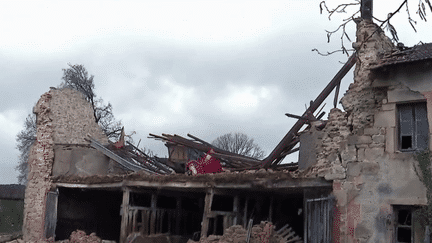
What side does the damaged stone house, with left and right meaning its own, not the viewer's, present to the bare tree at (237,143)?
back

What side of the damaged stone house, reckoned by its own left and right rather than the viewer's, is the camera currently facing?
front
